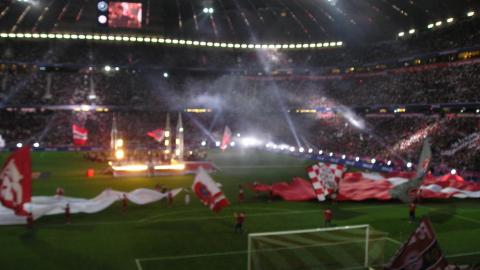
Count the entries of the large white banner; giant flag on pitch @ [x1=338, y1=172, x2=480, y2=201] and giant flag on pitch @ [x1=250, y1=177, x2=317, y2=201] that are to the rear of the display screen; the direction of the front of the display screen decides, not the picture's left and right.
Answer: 0

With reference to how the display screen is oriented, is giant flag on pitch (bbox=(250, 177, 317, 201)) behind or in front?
in front

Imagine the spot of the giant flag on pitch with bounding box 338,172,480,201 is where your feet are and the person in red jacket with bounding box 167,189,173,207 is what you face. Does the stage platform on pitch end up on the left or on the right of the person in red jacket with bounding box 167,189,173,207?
right

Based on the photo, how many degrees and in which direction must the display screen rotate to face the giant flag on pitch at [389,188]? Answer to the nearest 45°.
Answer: approximately 45° to its left

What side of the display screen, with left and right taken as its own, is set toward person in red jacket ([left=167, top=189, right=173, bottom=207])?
front

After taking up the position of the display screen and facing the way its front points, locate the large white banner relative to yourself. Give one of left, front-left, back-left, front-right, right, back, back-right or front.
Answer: front

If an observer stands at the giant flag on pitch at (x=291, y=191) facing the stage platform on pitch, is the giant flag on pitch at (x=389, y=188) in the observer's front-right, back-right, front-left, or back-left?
back-right

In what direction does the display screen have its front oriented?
toward the camera

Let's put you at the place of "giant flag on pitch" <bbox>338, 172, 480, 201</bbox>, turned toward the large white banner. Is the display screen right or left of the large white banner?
right

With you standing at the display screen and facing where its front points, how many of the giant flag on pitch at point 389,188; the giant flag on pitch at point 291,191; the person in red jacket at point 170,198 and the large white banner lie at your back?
0
